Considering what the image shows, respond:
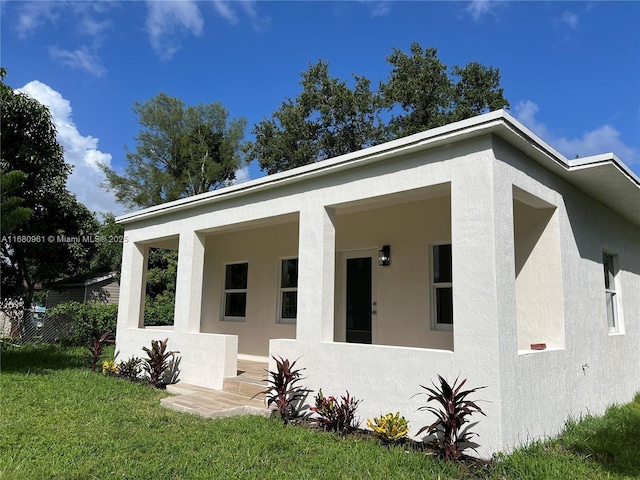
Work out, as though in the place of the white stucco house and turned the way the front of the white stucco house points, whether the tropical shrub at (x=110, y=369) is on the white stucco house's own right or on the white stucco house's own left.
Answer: on the white stucco house's own right

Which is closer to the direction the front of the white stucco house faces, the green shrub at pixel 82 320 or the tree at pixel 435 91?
the green shrub

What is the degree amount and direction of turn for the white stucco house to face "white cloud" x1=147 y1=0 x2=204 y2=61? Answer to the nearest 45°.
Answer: approximately 90° to its right

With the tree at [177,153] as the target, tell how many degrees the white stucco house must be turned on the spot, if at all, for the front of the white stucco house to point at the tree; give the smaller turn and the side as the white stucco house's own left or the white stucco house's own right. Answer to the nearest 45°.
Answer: approximately 90° to the white stucco house's own right

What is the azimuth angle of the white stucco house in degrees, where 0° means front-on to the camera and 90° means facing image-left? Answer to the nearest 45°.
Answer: approximately 45°

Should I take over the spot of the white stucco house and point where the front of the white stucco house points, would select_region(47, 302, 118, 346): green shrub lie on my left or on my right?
on my right
